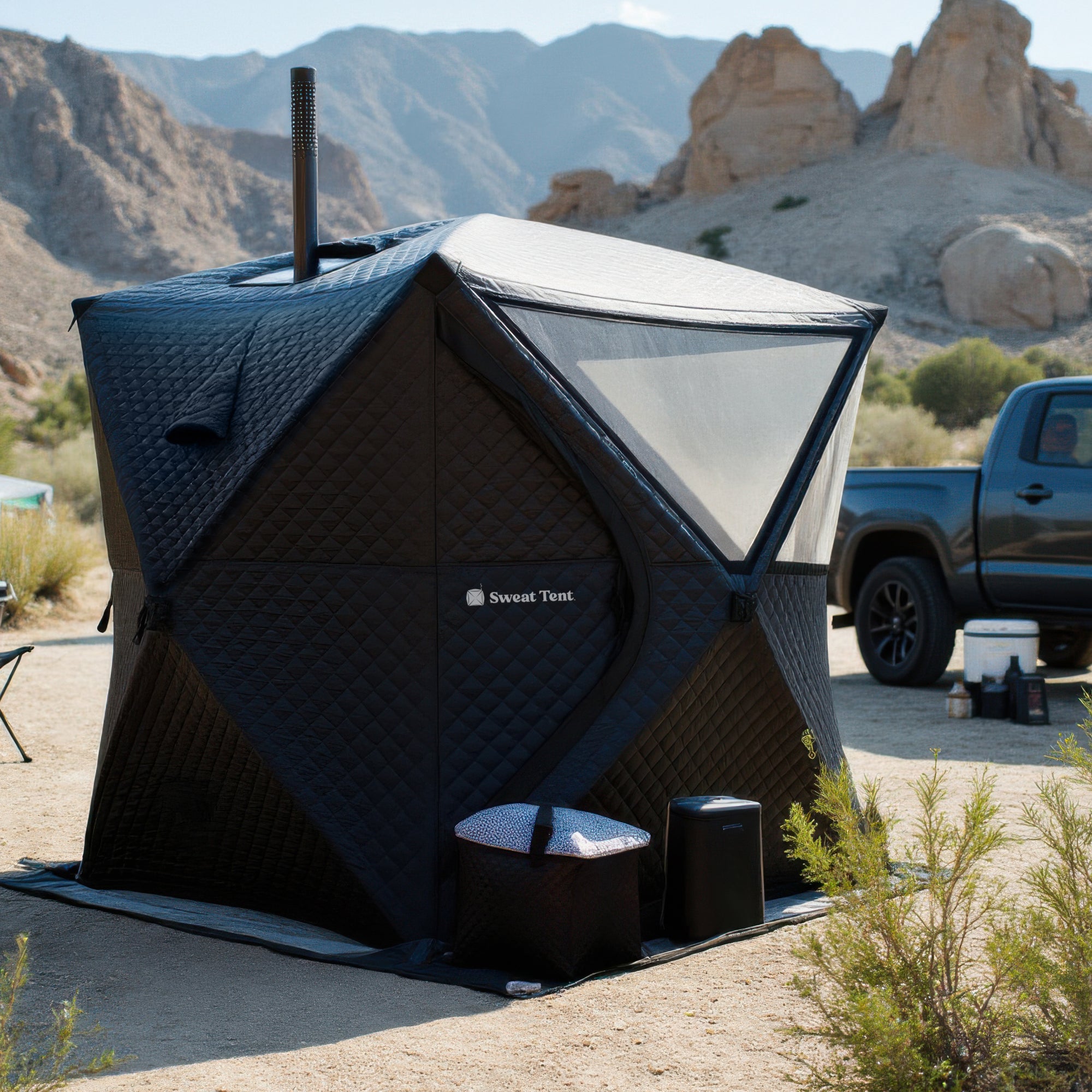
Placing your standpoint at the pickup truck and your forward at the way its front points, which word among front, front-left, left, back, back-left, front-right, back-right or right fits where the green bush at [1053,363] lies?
back-left

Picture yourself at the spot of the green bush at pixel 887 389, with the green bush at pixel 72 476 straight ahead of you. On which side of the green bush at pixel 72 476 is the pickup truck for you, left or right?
left

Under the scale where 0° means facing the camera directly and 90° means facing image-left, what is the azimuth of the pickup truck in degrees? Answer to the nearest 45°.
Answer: approximately 315°

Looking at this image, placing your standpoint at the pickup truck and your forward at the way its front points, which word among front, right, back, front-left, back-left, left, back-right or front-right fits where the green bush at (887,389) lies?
back-left

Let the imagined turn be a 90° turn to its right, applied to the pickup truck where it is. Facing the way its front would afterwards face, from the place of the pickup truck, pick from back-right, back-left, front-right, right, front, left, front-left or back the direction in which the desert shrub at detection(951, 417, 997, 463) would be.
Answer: back-right

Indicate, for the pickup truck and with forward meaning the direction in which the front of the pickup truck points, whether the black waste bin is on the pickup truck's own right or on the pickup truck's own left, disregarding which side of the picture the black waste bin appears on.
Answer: on the pickup truck's own right

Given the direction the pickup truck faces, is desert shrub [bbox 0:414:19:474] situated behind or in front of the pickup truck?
behind

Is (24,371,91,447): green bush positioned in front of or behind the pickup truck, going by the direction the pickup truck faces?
behind

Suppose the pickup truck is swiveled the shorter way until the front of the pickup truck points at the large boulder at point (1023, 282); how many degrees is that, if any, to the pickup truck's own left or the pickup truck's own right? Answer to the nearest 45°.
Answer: approximately 135° to the pickup truck's own left

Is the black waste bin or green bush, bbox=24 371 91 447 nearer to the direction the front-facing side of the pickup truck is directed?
the black waste bin

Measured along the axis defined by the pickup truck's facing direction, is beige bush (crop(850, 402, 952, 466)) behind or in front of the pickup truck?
behind
